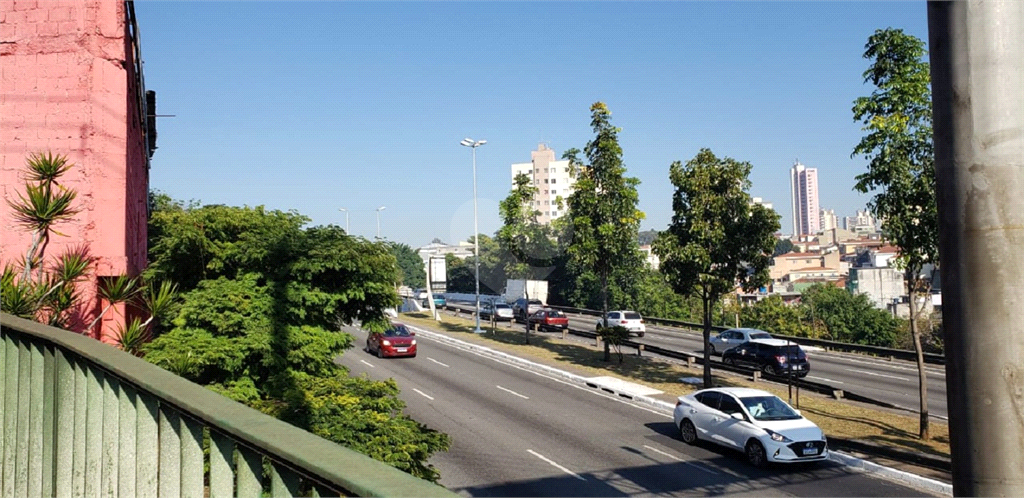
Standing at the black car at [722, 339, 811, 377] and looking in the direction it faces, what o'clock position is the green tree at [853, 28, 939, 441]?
The green tree is roughly at 7 o'clock from the black car.

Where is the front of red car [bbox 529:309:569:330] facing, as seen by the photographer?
facing away from the viewer and to the left of the viewer

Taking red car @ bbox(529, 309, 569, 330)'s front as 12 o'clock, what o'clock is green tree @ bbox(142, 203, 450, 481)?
The green tree is roughly at 8 o'clock from the red car.

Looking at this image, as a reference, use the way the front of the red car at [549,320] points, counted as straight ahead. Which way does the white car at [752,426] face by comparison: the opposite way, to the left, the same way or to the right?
the opposite way

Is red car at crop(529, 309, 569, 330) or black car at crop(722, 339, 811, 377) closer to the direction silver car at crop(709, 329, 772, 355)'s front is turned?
the red car

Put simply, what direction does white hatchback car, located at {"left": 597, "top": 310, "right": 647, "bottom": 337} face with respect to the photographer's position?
facing away from the viewer and to the left of the viewer

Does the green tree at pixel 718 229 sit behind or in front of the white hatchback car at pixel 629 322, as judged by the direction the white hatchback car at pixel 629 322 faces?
behind

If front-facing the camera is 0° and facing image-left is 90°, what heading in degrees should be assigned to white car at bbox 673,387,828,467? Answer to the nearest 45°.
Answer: approximately 315°

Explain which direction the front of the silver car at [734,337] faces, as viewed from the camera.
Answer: facing away from the viewer and to the left of the viewer

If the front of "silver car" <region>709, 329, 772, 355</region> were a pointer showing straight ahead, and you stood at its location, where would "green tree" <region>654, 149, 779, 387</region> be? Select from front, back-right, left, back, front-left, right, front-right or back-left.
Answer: back-left

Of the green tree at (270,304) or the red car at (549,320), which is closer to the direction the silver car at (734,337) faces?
the red car

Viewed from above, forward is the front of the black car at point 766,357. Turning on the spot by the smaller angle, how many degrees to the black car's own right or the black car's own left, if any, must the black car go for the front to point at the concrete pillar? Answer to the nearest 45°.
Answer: approximately 135° to the black car's own left

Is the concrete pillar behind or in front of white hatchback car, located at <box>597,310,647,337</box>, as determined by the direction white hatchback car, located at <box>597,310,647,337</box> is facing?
behind

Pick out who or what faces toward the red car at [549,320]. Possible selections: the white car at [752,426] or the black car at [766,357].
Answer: the black car

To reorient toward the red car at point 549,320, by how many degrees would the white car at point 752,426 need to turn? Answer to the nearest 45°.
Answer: approximately 180°

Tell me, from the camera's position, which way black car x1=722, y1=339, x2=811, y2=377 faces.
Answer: facing away from the viewer and to the left of the viewer

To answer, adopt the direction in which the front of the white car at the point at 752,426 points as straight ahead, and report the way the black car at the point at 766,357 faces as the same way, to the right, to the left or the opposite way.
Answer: the opposite way
